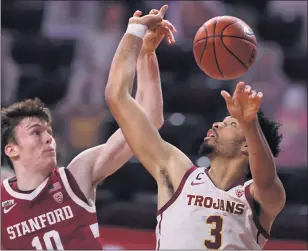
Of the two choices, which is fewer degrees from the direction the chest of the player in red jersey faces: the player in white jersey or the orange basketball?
the player in white jersey

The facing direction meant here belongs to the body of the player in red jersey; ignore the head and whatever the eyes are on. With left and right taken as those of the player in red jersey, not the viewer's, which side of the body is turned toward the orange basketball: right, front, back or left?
left

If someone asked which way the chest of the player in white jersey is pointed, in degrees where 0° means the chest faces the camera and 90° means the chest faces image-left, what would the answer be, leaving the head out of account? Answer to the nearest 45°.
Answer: approximately 0°

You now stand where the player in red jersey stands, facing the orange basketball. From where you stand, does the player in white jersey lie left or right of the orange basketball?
right

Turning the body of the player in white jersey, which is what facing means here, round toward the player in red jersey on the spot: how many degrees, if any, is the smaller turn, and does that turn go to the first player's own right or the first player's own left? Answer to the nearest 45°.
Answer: approximately 135° to the first player's own right

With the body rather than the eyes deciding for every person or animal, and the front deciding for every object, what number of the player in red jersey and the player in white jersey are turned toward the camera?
2
